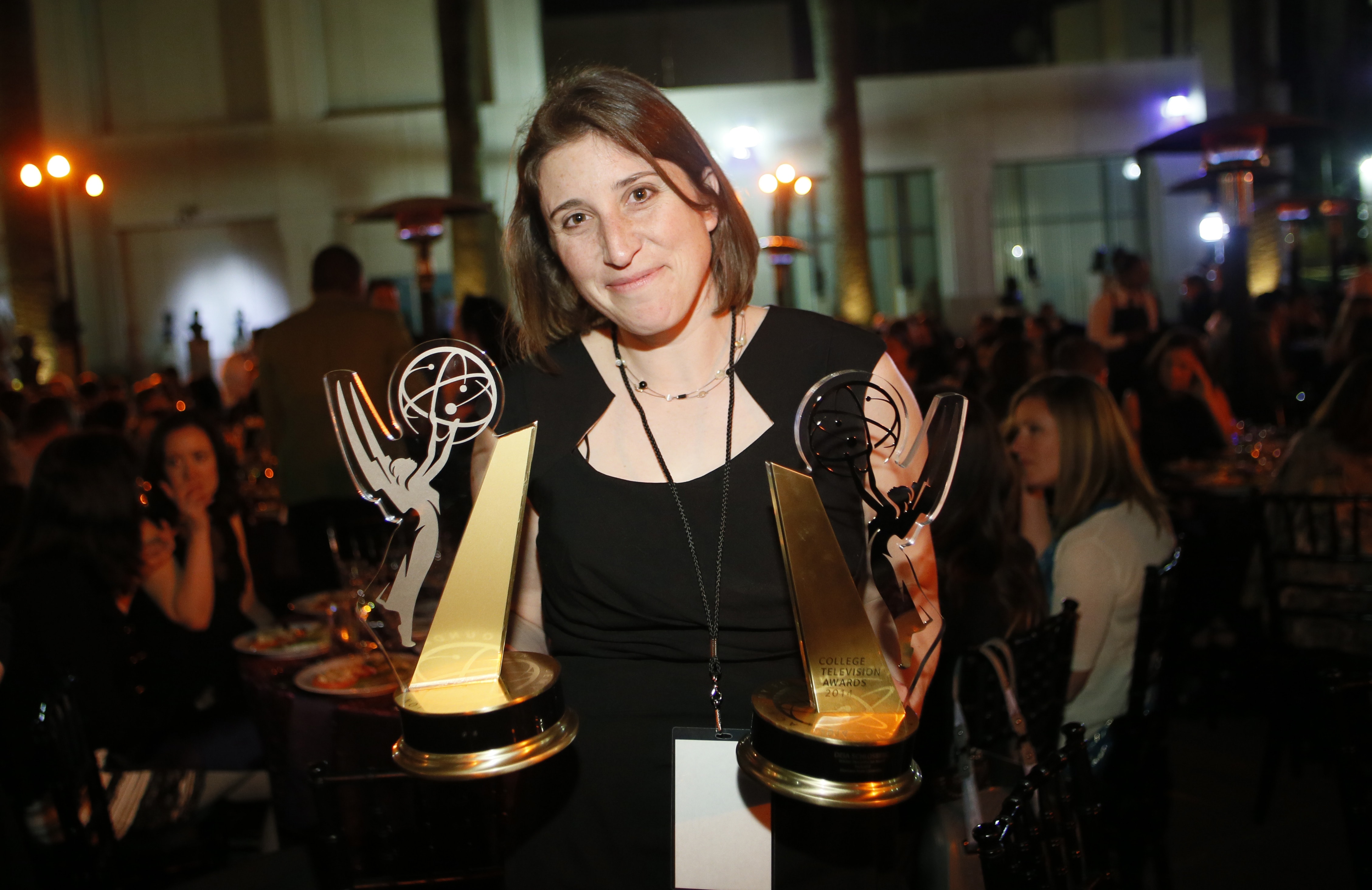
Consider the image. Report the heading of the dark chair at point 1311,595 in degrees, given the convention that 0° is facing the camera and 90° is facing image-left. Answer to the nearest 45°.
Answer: approximately 180°

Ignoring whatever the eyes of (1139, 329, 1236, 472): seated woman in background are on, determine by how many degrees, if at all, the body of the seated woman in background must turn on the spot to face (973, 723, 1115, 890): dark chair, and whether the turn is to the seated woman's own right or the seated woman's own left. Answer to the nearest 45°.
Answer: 0° — they already face it

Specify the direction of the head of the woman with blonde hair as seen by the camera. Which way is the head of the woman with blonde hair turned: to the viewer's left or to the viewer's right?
to the viewer's left

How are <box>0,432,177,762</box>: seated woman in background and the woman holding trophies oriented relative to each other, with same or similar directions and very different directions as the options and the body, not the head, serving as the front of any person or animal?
very different directions

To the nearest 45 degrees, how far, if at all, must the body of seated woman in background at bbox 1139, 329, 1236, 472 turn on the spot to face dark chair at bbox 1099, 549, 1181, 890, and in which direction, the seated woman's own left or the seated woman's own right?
0° — they already face it

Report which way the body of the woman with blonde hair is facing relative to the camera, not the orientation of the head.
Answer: to the viewer's left

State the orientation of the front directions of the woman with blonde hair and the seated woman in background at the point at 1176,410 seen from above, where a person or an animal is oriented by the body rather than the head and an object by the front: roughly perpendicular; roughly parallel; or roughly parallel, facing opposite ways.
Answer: roughly perpendicular

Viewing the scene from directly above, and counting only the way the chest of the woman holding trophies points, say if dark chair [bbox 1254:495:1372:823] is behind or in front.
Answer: behind

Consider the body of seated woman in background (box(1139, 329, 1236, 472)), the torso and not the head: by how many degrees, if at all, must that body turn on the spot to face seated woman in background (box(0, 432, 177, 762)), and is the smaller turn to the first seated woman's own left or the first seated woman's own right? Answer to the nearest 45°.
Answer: approximately 45° to the first seated woman's own right
